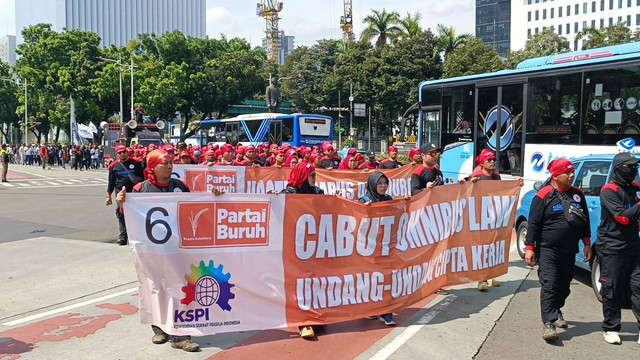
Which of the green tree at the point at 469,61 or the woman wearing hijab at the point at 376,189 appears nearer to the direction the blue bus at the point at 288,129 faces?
the green tree

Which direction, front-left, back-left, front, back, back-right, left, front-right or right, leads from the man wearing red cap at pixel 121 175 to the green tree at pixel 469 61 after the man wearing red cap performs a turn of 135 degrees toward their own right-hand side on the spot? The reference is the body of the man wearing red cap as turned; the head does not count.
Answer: right

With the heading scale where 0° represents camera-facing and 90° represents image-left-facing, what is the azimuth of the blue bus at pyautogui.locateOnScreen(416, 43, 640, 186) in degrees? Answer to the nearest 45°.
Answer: approximately 135°

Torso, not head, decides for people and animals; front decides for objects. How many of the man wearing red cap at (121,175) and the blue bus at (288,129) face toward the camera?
1

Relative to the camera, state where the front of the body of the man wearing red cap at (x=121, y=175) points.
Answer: toward the camera

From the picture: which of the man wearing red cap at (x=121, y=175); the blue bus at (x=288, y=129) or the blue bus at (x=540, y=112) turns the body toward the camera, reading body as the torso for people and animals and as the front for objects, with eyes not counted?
the man wearing red cap
